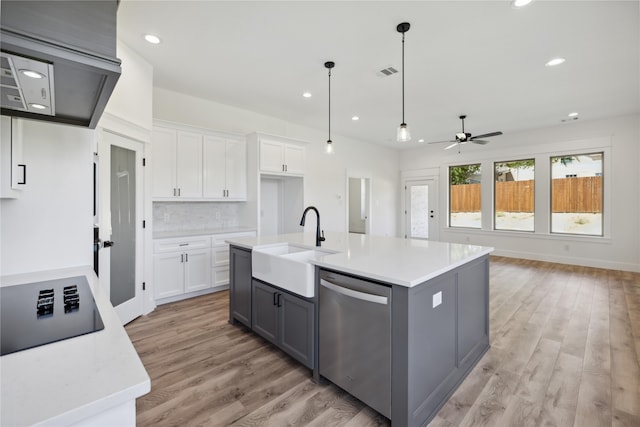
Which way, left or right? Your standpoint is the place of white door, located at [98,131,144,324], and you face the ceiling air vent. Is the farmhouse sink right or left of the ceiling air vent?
right

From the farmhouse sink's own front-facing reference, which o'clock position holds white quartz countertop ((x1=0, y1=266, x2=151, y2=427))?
The white quartz countertop is roughly at 11 o'clock from the farmhouse sink.

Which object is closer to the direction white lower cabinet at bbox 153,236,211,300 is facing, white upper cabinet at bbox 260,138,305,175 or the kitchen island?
the kitchen island

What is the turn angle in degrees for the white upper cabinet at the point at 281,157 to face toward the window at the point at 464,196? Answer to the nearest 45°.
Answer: approximately 90° to its left

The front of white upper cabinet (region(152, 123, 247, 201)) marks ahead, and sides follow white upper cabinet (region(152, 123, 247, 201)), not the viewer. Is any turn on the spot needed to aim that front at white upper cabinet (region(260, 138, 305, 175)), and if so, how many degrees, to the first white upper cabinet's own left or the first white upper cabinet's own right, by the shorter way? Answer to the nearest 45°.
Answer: approximately 45° to the first white upper cabinet's own left

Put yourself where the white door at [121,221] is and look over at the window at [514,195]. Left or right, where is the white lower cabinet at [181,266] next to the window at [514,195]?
left

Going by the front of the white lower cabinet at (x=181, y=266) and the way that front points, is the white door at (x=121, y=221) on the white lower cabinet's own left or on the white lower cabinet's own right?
on the white lower cabinet's own right

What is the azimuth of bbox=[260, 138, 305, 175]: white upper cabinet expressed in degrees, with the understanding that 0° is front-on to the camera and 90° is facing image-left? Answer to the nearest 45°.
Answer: approximately 315°
